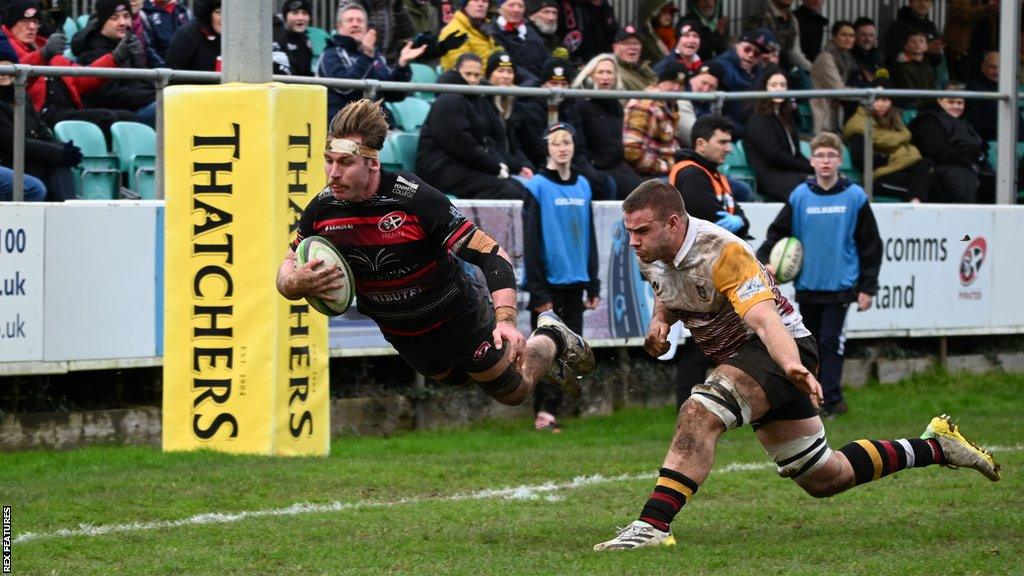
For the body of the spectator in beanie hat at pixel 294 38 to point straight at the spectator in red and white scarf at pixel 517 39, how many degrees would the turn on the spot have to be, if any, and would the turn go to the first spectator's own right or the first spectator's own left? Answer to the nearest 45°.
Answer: approximately 90° to the first spectator's own left

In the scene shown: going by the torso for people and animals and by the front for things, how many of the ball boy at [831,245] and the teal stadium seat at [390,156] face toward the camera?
2

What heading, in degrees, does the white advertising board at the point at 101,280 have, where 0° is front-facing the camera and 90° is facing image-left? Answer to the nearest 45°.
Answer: approximately 0°

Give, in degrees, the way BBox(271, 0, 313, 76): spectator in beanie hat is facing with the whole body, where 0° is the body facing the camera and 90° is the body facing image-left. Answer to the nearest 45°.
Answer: approximately 315°

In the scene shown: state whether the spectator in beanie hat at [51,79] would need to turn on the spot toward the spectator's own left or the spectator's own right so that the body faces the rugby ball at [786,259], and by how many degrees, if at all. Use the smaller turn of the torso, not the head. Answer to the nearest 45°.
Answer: approximately 45° to the spectator's own left

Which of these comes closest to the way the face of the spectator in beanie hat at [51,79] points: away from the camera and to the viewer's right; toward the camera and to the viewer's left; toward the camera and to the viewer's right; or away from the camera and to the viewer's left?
toward the camera and to the viewer's right

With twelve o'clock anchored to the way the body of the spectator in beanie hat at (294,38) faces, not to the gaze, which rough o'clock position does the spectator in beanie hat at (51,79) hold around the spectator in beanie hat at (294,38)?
the spectator in beanie hat at (51,79) is roughly at 3 o'clock from the spectator in beanie hat at (294,38).

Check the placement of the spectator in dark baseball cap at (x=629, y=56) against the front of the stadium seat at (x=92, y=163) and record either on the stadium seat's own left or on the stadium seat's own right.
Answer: on the stadium seat's own left

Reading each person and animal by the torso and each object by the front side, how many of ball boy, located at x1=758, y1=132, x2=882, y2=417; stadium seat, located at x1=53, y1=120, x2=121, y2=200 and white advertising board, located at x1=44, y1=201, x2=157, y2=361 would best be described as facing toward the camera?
3
